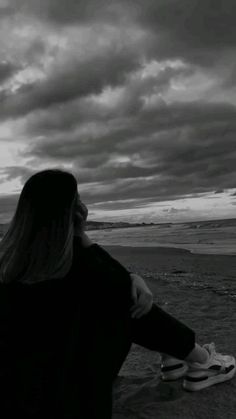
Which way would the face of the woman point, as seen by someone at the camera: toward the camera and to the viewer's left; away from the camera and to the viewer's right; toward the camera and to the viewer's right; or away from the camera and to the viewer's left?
away from the camera and to the viewer's right

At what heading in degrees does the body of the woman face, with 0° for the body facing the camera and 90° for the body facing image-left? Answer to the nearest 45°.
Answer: approximately 225°
